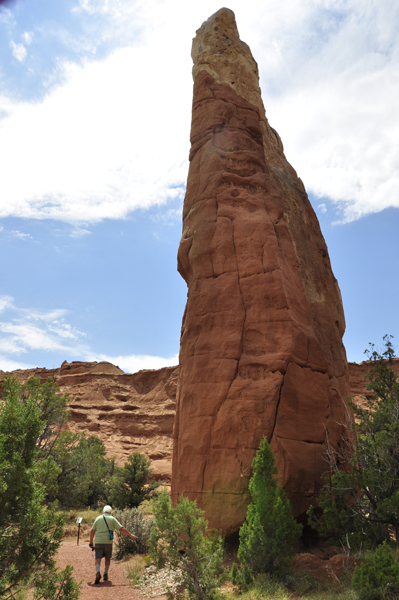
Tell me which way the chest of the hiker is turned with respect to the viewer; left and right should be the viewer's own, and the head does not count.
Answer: facing away from the viewer

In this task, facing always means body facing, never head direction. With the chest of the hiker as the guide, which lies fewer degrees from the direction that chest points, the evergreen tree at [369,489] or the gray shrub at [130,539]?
the gray shrub

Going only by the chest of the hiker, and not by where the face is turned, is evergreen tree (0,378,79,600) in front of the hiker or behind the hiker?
behind

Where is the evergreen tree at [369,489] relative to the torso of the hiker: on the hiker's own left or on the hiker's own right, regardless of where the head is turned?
on the hiker's own right

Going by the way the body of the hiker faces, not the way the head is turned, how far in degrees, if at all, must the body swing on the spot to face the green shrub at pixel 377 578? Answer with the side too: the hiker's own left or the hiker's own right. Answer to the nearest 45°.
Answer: approximately 135° to the hiker's own right
